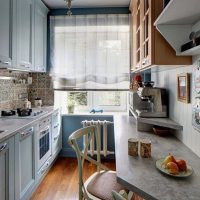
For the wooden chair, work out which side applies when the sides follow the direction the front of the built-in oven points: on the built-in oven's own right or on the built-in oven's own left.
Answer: on the built-in oven's own right

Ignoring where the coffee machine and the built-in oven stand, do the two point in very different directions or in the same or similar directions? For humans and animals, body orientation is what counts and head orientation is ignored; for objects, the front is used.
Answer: very different directions

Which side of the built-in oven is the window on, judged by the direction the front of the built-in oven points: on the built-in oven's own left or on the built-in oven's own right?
on the built-in oven's own left

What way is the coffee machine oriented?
to the viewer's left

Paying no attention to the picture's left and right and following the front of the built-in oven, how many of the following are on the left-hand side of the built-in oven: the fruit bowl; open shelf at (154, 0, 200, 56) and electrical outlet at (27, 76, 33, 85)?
1

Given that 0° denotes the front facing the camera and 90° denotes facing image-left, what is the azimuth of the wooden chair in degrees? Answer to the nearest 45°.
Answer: approximately 315°

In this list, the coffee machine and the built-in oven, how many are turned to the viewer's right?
1

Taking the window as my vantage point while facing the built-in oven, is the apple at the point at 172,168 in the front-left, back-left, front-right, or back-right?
front-left

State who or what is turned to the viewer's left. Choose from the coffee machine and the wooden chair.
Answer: the coffee machine

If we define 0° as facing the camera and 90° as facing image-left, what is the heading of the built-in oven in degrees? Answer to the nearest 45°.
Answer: approximately 270°

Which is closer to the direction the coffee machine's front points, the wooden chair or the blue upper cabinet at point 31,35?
the blue upper cabinet
